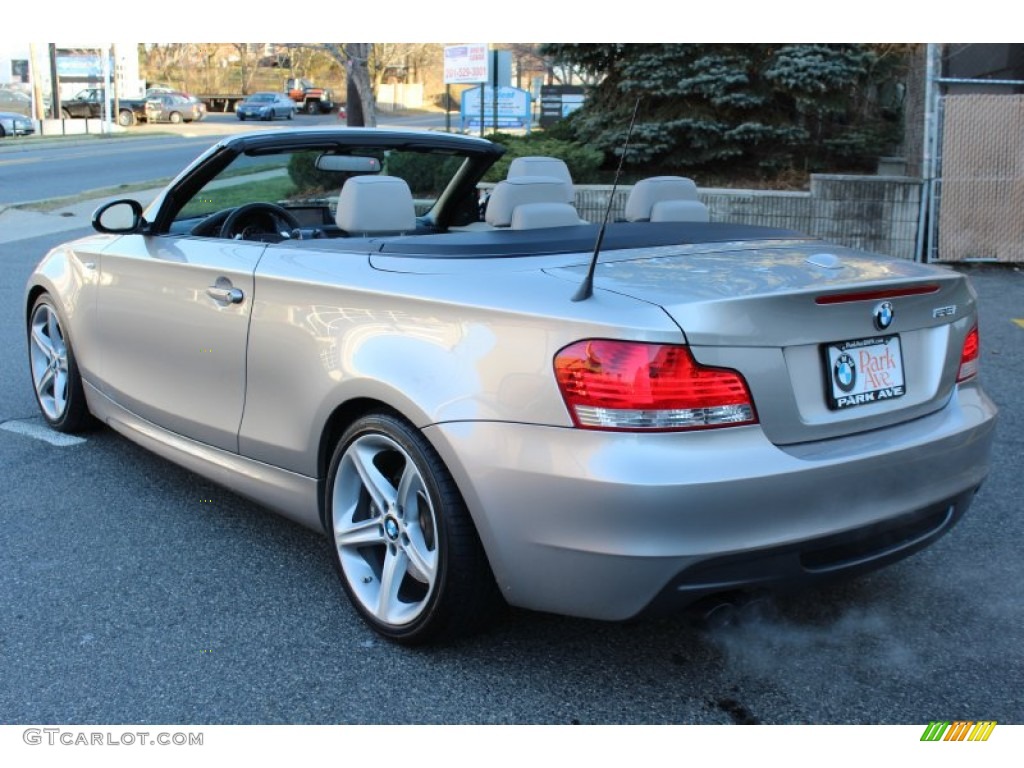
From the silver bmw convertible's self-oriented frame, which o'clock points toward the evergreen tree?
The evergreen tree is roughly at 2 o'clock from the silver bmw convertible.

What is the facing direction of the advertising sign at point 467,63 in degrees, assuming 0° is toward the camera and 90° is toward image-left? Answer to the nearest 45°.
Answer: approximately 0°

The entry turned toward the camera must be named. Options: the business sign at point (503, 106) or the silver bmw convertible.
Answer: the business sign

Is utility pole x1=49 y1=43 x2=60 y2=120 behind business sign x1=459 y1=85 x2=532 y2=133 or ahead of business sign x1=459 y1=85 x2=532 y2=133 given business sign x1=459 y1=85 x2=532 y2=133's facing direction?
behind

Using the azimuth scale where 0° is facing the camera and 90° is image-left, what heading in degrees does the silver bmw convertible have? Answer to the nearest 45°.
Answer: approximately 135°

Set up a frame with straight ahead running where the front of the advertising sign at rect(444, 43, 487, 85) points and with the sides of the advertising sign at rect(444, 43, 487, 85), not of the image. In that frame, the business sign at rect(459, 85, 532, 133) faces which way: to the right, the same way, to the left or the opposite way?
the same way

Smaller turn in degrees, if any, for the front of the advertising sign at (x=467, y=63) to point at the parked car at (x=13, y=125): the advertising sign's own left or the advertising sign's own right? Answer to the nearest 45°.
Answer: approximately 135° to the advertising sign's own right

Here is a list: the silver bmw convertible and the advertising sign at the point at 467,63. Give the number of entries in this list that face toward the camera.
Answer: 1

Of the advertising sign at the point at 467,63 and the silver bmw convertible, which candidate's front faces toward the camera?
the advertising sign

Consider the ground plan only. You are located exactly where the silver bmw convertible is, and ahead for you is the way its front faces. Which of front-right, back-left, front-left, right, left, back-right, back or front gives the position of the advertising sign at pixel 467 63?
front-right

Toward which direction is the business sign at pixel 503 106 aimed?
toward the camera

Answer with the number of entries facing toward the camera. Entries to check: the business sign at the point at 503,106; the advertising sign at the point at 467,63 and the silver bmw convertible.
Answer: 2

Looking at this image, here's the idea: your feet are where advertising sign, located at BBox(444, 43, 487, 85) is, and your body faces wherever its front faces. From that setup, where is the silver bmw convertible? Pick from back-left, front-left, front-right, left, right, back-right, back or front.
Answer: front

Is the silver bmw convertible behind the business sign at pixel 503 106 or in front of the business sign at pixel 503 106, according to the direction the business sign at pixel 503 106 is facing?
in front
